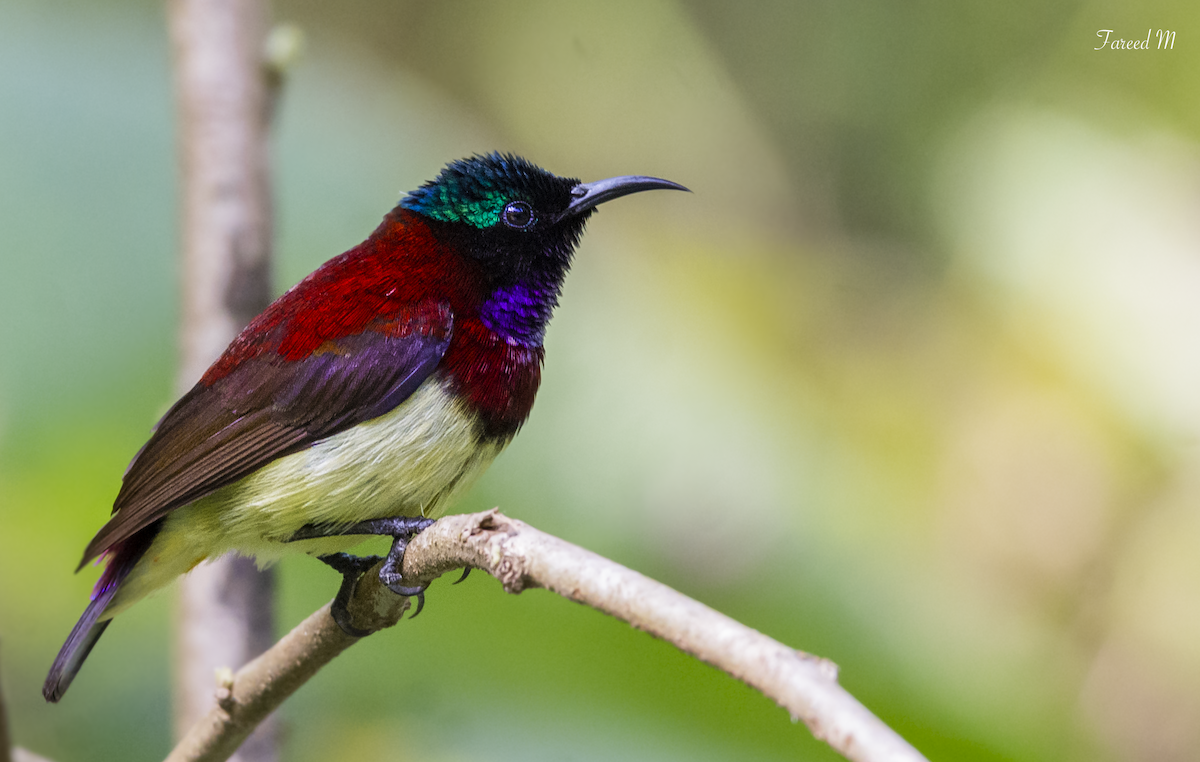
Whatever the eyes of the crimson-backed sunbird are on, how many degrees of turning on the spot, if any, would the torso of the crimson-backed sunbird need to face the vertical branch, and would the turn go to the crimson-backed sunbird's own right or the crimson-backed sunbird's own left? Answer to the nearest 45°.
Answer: approximately 135° to the crimson-backed sunbird's own left

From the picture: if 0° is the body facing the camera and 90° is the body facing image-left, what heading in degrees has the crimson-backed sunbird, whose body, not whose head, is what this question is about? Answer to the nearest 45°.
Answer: approximately 270°
